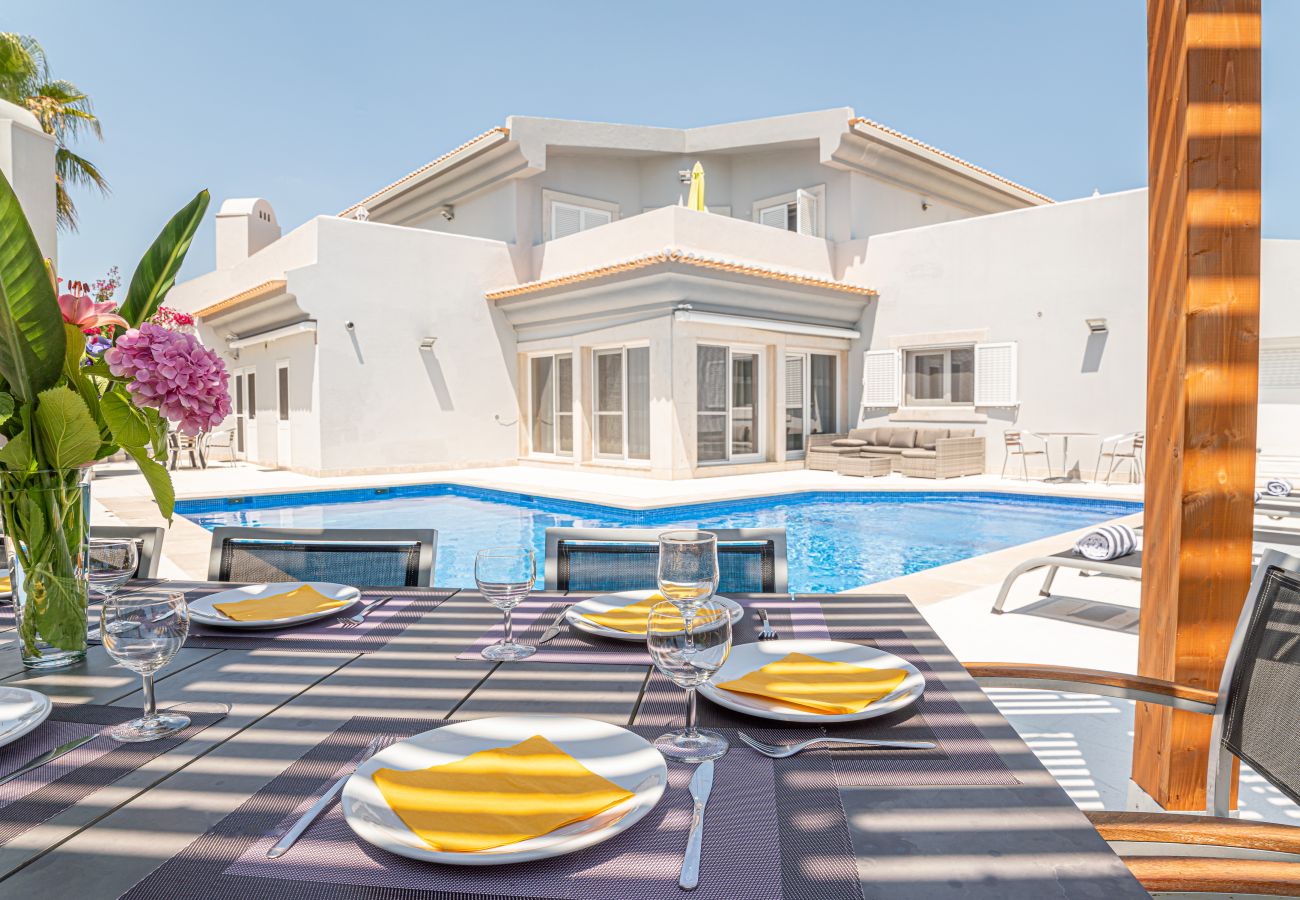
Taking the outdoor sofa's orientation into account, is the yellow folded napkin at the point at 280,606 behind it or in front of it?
in front

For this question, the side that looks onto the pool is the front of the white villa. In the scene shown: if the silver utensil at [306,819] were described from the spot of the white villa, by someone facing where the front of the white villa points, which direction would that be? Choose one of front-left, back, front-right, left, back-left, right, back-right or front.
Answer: front

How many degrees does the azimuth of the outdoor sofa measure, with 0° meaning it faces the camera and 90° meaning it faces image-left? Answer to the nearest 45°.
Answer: approximately 45°

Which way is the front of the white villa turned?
toward the camera

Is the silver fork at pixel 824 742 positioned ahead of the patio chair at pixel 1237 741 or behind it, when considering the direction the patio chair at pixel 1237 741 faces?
ahead

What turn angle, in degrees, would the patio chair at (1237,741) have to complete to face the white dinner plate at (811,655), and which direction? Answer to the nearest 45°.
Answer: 0° — it already faces it

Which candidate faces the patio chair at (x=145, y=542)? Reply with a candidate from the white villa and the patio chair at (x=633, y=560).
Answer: the white villa

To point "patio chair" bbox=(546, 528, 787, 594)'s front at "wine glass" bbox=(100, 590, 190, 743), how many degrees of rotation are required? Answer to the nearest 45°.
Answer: approximately 45° to its right

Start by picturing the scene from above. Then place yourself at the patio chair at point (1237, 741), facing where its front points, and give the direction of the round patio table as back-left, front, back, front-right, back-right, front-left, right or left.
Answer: back-right

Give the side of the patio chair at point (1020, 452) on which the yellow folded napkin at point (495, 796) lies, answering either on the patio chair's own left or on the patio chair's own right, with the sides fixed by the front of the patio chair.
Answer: on the patio chair's own right

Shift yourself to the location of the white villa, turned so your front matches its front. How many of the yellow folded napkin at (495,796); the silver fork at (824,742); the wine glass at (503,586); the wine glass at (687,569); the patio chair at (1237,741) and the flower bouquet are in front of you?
6

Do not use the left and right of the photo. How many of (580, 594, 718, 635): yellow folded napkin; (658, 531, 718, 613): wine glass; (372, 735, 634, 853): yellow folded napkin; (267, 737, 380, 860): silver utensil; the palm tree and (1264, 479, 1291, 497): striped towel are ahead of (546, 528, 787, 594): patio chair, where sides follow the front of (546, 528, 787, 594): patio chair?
4

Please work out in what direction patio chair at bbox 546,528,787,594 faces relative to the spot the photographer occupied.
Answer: facing the viewer

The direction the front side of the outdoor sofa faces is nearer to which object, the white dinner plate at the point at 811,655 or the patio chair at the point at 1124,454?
the white dinner plate

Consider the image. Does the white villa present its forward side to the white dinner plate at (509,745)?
yes

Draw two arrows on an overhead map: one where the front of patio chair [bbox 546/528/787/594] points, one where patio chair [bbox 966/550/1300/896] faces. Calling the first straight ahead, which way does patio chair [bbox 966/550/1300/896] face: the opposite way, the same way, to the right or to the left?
to the right

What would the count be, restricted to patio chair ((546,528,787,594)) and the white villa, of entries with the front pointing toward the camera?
2

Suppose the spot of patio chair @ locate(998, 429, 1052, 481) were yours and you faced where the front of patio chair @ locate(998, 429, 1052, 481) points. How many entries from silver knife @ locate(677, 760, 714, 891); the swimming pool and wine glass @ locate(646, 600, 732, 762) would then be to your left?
0
